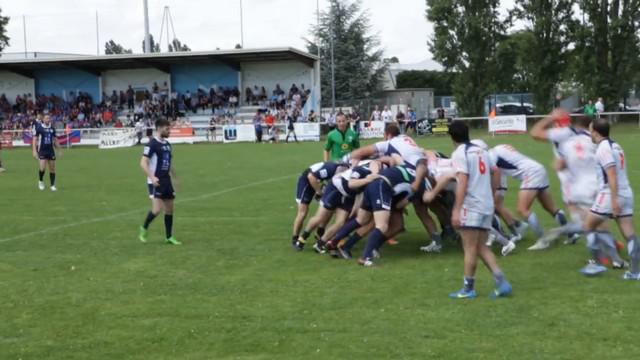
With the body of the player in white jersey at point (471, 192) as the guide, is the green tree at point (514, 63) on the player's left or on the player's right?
on the player's right

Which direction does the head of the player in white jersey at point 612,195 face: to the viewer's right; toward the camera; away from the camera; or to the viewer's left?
to the viewer's left

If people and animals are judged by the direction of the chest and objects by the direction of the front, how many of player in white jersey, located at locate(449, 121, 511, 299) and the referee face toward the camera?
1

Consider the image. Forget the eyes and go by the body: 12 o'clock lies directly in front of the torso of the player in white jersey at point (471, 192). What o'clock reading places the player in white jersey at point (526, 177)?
the player in white jersey at point (526, 177) is roughly at 2 o'clock from the player in white jersey at point (471, 192).

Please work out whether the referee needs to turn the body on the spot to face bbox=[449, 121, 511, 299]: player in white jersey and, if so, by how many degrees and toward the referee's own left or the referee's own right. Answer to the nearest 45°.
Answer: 0° — they already face them

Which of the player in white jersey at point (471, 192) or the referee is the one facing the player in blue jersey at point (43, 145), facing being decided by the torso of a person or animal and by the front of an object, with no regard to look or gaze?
the player in white jersey

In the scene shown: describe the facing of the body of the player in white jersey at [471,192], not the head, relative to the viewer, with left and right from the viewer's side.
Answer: facing away from the viewer and to the left of the viewer

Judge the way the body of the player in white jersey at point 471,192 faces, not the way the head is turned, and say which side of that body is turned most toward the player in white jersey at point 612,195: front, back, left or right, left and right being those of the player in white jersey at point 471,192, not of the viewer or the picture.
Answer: right

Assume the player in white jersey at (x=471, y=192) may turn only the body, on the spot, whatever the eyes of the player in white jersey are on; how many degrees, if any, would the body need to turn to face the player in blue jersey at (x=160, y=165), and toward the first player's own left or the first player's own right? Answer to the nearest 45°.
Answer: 0° — they already face them

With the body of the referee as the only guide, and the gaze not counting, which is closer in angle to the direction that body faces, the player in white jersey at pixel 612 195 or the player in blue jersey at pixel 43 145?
the player in white jersey
